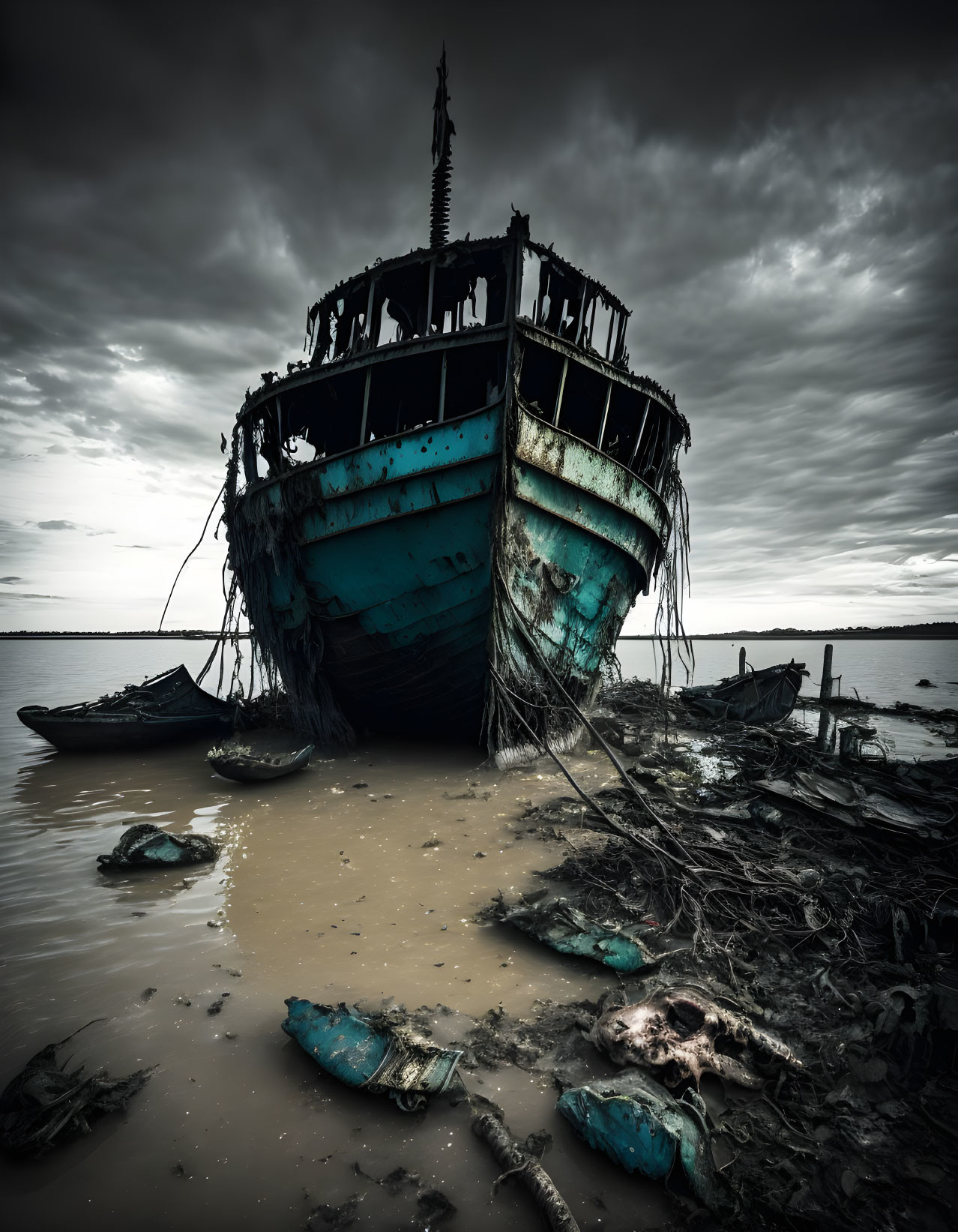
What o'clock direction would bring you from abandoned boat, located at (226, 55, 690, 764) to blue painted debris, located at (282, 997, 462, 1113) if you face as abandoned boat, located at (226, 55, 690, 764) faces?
The blue painted debris is roughly at 12 o'clock from the abandoned boat.

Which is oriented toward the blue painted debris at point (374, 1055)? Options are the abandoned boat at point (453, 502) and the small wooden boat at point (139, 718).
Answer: the abandoned boat

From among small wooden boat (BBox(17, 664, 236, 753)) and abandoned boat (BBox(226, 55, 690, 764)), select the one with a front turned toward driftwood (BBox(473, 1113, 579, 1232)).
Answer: the abandoned boat

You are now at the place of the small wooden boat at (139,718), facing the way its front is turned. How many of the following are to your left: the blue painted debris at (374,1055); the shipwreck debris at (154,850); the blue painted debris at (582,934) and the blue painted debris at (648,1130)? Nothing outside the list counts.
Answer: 4

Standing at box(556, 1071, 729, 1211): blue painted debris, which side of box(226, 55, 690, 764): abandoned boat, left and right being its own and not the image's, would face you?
front

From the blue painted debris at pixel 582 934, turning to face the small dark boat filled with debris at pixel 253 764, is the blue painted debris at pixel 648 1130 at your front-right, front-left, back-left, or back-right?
back-left

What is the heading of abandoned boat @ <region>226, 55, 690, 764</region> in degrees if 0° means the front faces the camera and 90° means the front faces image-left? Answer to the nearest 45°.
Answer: approximately 0°

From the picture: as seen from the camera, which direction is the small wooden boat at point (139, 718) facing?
to the viewer's left

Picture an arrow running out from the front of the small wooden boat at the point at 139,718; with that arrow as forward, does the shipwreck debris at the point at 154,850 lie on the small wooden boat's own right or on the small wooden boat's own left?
on the small wooden boat's own left

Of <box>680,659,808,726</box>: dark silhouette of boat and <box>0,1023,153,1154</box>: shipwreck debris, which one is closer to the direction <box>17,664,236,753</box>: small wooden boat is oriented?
the shipwreck debris

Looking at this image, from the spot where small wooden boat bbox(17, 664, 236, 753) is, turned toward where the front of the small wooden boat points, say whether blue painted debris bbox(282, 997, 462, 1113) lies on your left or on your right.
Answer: on your left
